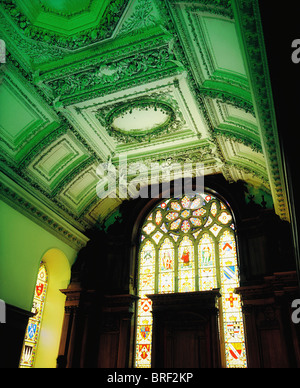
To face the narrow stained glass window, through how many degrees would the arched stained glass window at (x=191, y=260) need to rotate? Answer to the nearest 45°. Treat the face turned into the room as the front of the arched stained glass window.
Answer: approximately 90° to its right

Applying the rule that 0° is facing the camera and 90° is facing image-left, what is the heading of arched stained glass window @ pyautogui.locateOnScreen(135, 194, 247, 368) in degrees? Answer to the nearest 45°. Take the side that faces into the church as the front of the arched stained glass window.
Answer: approximately 0°
